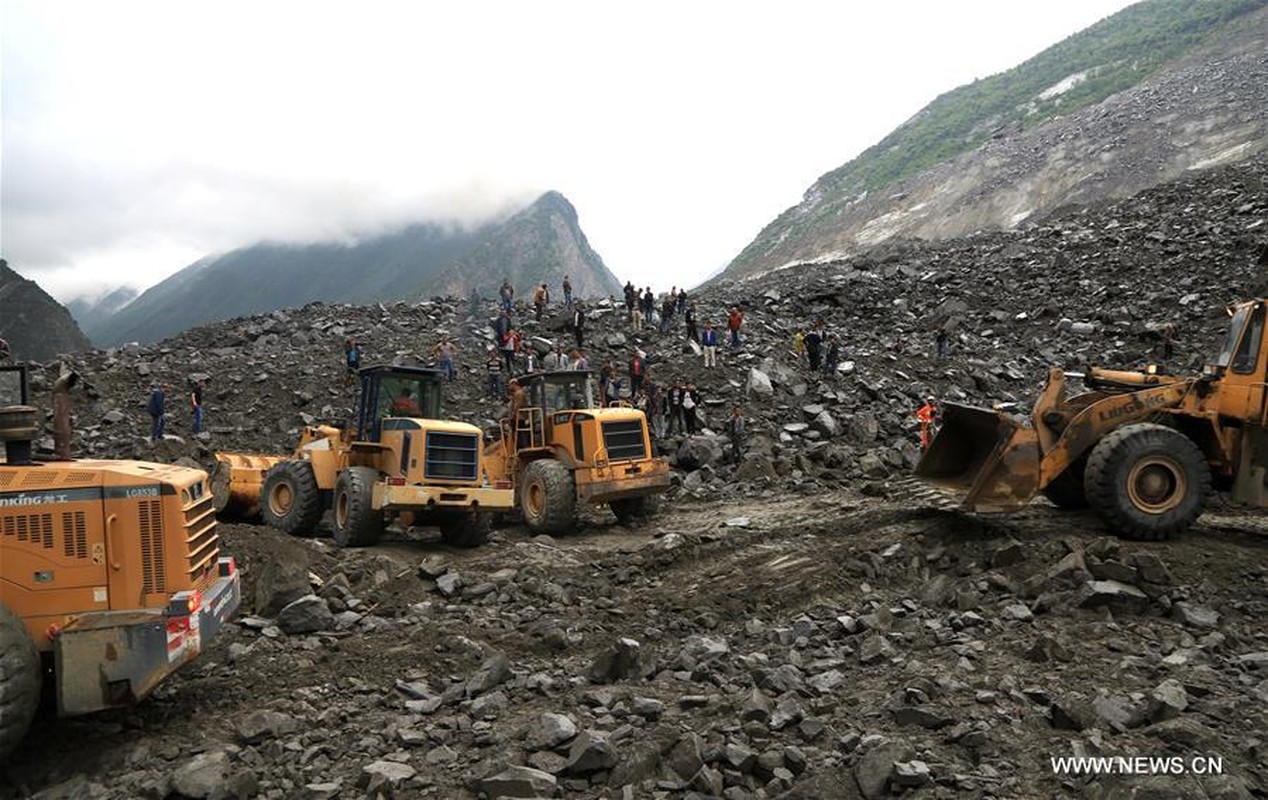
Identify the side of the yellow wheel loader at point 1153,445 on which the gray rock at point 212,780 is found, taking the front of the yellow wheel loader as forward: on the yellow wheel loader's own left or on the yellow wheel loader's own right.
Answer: on the yellow wheel loader's own left

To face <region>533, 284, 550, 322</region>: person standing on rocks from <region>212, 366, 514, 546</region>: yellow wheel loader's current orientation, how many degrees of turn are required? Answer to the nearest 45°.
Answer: approximately 45° to its right

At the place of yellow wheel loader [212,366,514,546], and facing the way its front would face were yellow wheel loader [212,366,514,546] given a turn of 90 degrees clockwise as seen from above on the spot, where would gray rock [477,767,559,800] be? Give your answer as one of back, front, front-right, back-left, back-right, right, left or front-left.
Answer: back-right

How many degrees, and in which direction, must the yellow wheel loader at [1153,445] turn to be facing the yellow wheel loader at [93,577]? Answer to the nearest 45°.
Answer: approximately 45° to its left

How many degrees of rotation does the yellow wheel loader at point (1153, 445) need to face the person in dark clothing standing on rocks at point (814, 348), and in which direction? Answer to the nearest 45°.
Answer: approximately 45° to its right

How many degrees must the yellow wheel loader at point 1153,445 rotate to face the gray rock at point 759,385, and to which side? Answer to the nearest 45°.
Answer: approximately 45° to its right

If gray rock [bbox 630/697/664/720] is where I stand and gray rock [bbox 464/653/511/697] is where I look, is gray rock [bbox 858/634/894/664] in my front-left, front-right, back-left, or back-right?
back-right

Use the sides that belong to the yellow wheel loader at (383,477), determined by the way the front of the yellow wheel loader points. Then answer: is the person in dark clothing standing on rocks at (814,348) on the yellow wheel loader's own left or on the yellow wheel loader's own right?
on the yellow wheel loader's own right

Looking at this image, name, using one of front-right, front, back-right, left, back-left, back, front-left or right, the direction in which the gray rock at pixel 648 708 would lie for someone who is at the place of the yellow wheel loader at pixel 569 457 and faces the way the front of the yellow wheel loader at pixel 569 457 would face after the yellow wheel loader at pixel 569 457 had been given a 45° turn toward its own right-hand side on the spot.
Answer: back

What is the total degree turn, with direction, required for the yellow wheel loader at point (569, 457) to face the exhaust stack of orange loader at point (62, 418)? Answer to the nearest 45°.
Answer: approximately 90° to its left

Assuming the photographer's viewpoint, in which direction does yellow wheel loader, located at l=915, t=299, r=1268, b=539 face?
facing to the left of the viewer

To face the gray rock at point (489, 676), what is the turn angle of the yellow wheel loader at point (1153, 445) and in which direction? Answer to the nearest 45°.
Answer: approximately 45° to its left

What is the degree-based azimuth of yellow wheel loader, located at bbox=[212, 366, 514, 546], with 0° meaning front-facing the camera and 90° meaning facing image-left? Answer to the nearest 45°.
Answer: approximately 135°

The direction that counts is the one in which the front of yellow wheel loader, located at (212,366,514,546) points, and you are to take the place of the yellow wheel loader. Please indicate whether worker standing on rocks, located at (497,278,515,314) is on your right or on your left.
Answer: on your right
